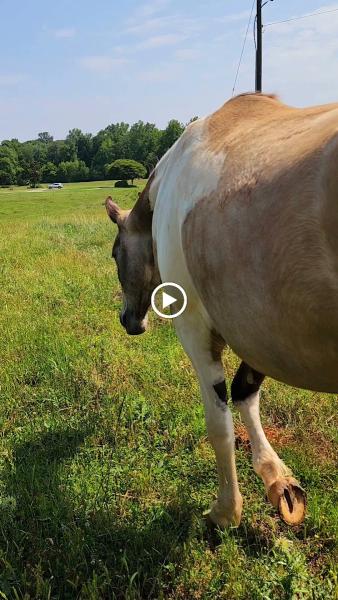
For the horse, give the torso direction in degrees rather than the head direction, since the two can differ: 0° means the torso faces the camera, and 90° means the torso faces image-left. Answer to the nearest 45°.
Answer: approximately 135°
